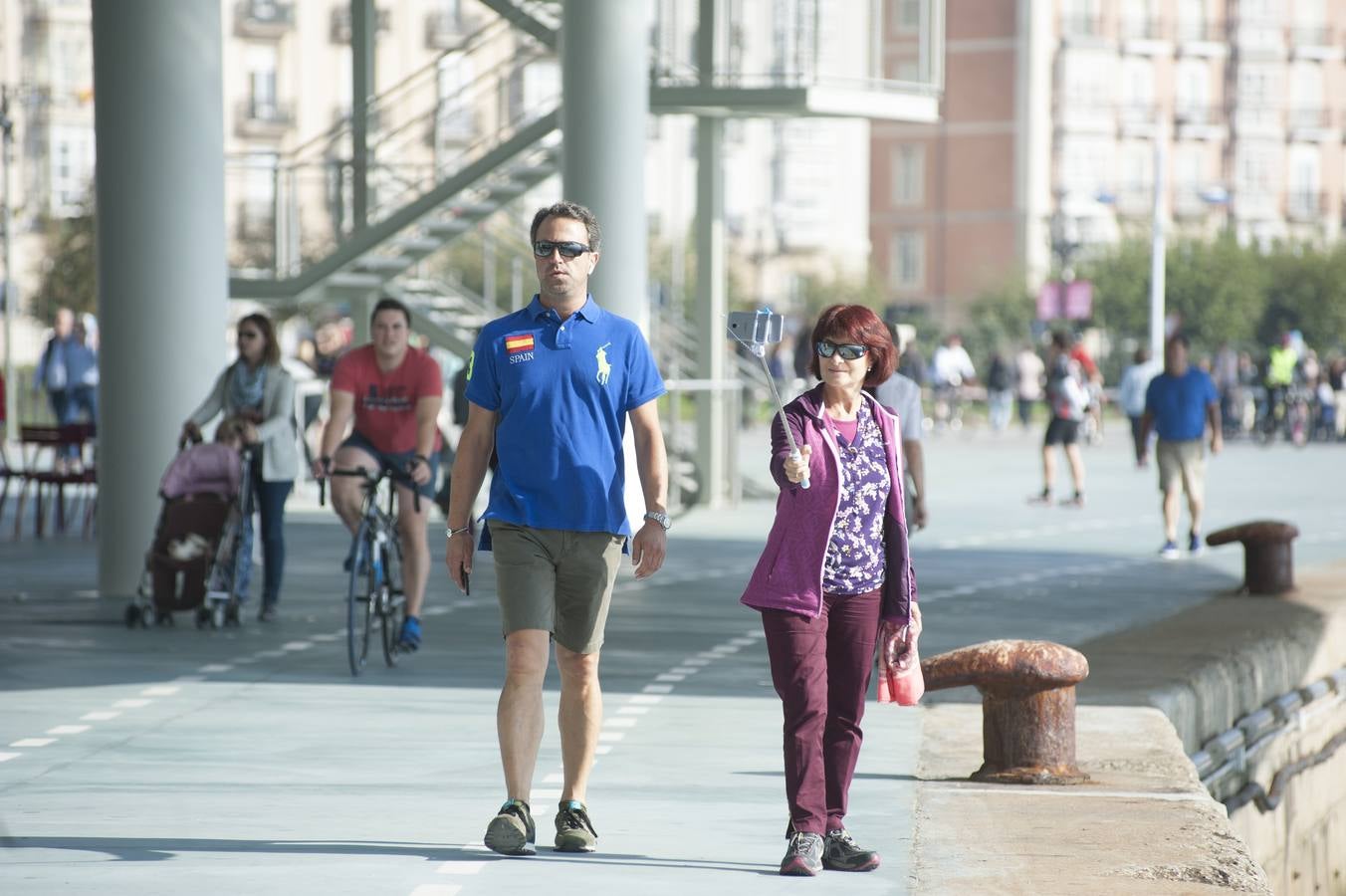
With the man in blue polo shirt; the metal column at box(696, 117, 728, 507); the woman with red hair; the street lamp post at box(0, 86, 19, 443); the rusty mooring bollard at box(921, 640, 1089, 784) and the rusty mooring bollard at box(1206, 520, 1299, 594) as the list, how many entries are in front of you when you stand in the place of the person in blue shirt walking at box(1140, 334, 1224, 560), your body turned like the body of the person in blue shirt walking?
4

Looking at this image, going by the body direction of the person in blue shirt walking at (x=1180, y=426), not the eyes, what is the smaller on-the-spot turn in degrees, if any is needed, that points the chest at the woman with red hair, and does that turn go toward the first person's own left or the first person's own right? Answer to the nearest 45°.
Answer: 0° — they already face them

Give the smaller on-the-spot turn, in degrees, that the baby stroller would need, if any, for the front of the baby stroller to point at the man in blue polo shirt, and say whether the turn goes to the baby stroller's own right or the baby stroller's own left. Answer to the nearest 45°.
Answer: approximately 45° to the baby stroller's own left

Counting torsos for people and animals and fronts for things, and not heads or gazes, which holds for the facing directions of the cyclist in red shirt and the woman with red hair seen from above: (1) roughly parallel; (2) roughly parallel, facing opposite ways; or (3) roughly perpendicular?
roughly parallel

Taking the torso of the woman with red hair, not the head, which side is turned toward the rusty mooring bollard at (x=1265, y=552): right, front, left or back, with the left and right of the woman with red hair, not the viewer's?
back

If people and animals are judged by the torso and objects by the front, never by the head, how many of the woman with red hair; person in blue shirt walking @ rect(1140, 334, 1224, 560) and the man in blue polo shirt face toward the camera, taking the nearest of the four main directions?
3

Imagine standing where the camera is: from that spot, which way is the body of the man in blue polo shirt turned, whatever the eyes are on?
toward the camera

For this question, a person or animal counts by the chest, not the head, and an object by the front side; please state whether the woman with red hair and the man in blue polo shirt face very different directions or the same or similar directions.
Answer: same or similar directions

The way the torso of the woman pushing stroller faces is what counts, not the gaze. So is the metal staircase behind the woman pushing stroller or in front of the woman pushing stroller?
behind

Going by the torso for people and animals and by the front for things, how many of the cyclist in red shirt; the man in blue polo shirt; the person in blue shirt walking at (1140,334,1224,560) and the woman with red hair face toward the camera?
4

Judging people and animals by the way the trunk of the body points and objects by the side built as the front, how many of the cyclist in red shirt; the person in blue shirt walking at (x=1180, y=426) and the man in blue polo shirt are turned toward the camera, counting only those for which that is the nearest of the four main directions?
3

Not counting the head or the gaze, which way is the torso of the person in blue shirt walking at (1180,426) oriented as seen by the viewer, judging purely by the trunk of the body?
toward the camera

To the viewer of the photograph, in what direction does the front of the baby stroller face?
facing the viewer and to the left of the viewer

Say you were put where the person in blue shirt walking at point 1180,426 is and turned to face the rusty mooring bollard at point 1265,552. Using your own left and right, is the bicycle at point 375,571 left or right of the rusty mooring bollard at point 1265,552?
right

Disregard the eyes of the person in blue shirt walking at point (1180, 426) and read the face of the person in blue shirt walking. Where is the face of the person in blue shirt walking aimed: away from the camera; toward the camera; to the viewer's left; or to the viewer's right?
toward the camera

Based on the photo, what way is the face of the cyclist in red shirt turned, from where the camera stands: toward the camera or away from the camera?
toward the camera

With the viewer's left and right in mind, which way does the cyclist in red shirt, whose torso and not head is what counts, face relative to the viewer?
facing the viewer

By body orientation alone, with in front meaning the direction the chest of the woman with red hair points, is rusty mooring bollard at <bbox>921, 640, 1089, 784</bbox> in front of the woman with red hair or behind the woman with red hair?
behind

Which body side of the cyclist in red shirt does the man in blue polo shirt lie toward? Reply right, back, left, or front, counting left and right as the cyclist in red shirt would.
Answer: front

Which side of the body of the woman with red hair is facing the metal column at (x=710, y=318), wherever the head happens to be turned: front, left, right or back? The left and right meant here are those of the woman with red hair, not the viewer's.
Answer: back
